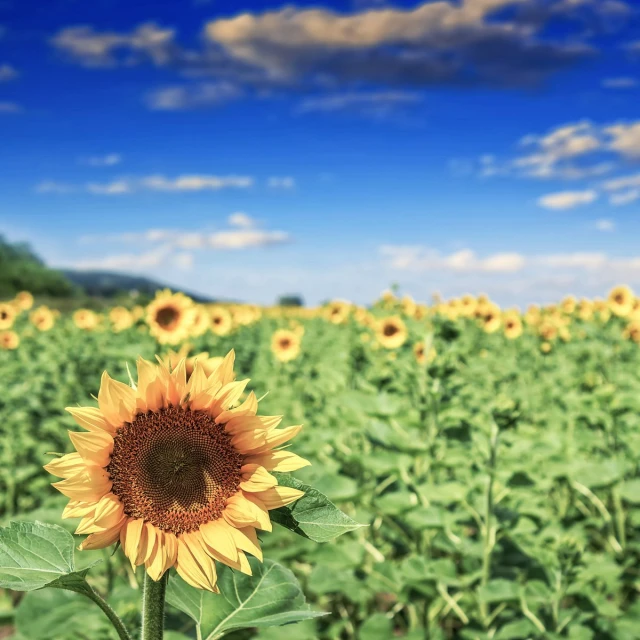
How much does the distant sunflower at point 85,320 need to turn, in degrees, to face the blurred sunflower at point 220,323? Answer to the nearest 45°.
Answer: approximately 45° to its left

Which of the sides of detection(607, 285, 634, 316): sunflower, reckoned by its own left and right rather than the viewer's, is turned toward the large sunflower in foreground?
front

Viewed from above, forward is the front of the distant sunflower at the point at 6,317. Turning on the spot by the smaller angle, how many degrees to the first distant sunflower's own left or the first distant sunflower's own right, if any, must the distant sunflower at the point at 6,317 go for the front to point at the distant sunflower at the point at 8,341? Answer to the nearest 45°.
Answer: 0° — it already faces it

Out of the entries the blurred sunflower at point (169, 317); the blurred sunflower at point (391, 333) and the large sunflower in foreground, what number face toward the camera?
3

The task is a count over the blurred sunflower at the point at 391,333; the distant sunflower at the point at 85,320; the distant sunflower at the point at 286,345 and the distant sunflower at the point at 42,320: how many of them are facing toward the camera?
4

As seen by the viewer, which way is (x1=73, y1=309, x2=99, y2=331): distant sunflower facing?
toward the camera

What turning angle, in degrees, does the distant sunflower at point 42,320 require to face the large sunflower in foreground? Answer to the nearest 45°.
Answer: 0° — it already faces it

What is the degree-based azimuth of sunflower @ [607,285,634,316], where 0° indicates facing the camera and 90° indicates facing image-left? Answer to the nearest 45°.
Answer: approximately 0°

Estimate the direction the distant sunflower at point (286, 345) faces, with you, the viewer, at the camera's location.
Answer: facing the viewer

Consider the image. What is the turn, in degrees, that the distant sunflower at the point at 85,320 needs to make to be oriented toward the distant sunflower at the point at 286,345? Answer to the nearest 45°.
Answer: approximately 45° to its left

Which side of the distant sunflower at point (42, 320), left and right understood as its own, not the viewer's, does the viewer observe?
front

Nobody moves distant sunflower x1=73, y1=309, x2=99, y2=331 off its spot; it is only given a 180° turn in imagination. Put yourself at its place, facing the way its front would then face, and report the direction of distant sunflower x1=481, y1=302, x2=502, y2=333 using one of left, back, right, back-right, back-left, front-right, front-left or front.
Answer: back-right
